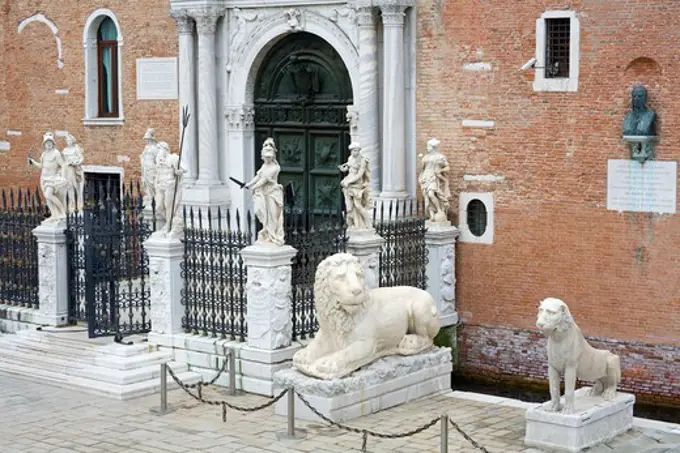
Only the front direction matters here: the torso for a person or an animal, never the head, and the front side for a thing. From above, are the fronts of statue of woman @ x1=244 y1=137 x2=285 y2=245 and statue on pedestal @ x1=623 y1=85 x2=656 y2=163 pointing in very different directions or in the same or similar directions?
same or similar directions

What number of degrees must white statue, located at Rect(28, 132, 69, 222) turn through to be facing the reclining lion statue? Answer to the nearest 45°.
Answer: approximately 90° to its left

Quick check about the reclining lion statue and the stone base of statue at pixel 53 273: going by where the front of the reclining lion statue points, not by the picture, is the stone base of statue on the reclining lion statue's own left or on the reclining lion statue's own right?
on the reclining lion statue's own right

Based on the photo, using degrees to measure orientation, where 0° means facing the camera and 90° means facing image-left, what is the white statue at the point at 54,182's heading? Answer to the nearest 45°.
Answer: approximately 45°

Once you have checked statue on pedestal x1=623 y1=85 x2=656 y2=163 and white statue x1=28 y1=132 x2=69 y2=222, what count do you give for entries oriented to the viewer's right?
0

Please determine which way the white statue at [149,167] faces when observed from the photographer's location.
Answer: facing the viewer and to the left of the viewer

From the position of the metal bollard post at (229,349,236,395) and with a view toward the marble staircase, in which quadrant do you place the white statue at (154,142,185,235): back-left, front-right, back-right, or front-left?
front-right

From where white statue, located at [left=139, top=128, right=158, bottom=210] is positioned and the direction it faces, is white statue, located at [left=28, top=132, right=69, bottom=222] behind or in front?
in front

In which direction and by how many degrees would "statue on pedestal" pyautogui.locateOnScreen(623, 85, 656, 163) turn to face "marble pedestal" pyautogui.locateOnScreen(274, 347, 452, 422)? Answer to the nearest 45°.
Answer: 0° — it already faces it

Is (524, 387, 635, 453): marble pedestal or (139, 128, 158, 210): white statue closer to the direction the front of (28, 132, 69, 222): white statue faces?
the marble pedestal

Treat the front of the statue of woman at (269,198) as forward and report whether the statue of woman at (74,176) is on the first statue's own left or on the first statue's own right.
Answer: on the first statue's own right
